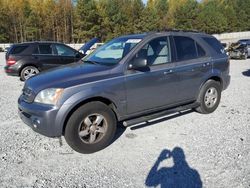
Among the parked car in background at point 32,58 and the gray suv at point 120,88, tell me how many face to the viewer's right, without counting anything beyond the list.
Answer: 1

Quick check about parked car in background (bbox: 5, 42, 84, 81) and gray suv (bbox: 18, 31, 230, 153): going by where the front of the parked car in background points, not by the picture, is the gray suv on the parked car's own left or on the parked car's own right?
on the parked car's own right

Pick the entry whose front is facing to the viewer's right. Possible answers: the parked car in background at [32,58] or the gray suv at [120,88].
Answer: the parked car in background

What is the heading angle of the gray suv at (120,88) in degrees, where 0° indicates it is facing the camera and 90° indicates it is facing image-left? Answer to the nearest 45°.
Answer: approximately 45°

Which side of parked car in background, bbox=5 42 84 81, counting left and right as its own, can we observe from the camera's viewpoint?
right

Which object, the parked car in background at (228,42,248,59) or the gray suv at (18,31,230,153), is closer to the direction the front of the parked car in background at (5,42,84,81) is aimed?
the parked car in background

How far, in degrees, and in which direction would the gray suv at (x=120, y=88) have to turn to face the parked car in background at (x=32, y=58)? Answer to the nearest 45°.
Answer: approximately 90° to its right
